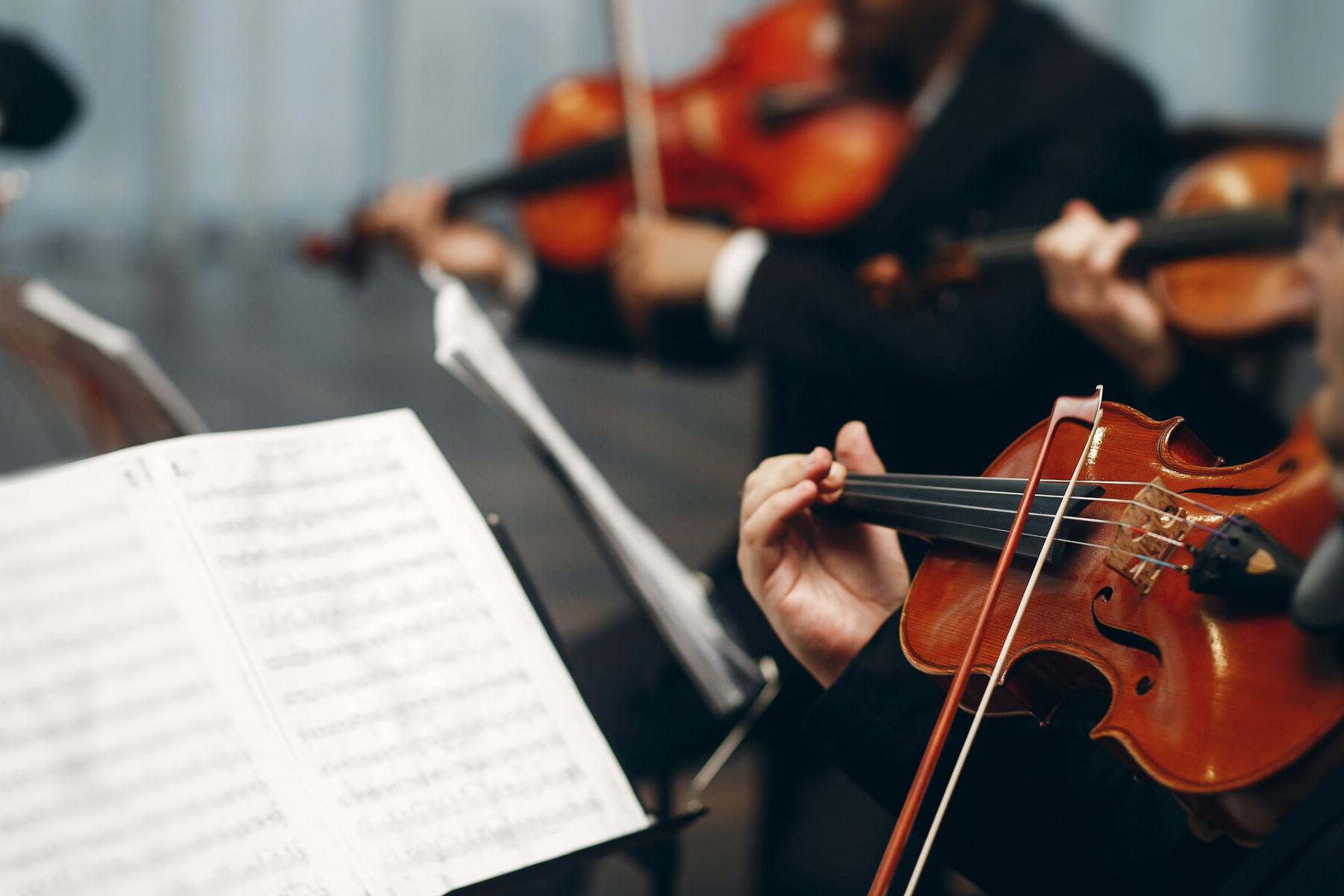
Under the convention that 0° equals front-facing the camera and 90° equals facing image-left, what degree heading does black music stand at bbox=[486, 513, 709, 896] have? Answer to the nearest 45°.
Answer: approximately 315°

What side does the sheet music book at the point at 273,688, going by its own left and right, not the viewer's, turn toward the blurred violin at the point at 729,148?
left

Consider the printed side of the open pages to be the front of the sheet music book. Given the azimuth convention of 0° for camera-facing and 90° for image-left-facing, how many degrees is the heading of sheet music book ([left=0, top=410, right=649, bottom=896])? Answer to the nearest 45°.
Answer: approximately 315°
